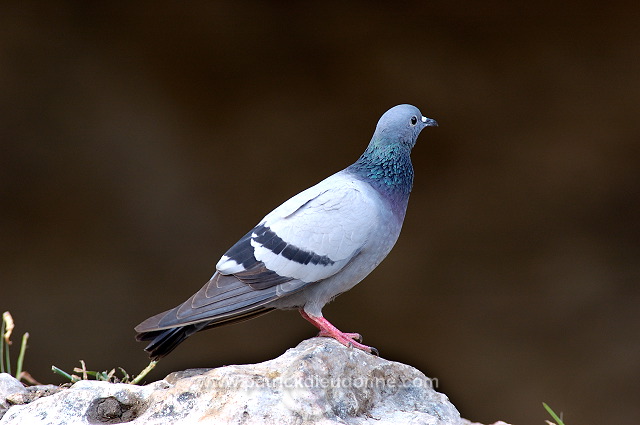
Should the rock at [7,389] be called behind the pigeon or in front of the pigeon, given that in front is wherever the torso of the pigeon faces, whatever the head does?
behind

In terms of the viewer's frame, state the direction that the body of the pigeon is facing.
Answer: to the viewer's right
